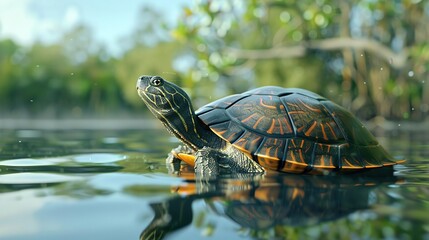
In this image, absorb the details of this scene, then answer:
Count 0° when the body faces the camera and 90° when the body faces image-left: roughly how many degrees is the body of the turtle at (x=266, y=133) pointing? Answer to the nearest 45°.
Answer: approximately 90°
